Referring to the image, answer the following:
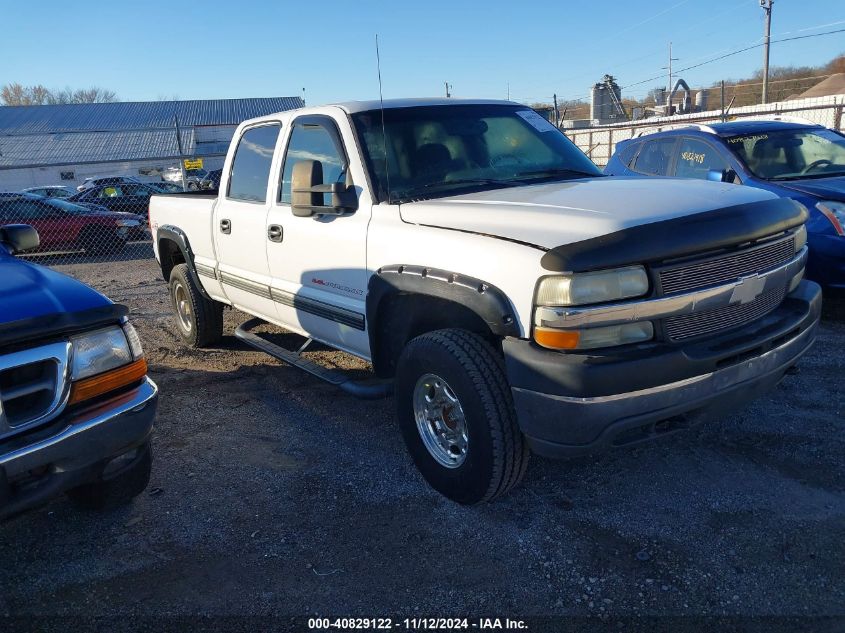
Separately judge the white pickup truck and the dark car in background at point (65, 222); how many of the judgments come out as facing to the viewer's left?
0

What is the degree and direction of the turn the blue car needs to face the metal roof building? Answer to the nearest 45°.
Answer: approximately 180°

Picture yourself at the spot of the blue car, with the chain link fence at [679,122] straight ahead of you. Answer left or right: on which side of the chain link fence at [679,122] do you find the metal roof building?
left

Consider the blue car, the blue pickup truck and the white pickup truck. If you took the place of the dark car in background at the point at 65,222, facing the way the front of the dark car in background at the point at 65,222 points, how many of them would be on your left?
0

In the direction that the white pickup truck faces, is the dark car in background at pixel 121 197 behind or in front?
behind

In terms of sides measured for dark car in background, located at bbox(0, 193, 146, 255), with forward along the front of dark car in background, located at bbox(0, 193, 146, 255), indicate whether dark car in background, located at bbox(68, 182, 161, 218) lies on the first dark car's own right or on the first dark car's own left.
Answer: on the first dark car's own left

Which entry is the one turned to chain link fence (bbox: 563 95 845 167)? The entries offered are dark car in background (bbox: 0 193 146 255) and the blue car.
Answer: the dark car in background

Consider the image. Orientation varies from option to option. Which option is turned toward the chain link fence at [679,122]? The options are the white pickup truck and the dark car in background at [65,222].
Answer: the dark car in background

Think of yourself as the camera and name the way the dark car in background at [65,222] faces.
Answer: facing to the right of the viewer

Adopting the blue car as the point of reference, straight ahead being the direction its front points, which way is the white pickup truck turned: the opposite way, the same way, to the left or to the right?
the same way

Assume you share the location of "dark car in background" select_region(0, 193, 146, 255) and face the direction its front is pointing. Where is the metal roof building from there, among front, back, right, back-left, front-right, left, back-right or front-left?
left

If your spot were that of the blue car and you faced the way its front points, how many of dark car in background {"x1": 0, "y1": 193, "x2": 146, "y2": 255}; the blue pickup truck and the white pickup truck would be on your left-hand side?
0

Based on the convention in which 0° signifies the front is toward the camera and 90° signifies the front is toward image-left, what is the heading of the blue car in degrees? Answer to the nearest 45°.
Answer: approximately 315°

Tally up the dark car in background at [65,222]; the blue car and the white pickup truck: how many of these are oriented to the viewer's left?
0
